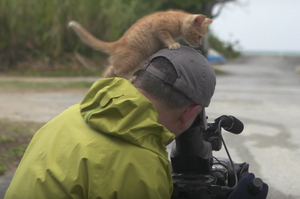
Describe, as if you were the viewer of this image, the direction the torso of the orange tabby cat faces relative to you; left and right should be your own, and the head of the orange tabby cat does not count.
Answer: facing to the right of the viewer

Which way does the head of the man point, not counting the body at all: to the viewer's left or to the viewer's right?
to the viewer's right

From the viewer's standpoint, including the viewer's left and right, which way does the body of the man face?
facing away from the viewer and to the right of the viewer
